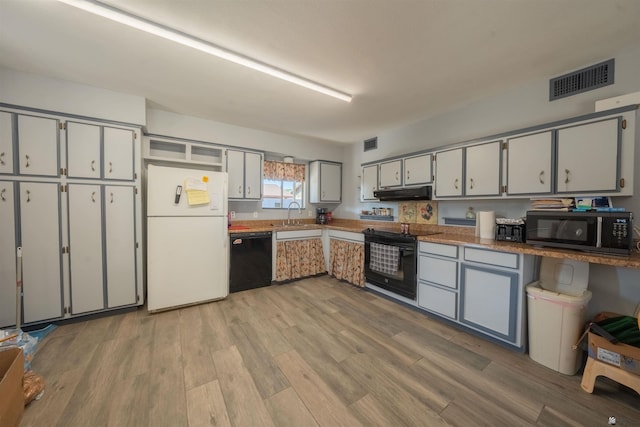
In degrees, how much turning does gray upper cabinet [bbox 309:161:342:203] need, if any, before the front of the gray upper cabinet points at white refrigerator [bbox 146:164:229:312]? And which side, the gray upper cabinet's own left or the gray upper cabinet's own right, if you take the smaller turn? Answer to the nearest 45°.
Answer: approximately 90° to the gray upper cabinet's own right

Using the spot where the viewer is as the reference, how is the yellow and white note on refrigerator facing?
facing the viewer

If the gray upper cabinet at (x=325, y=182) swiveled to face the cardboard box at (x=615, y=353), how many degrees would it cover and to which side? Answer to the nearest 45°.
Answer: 0° — it already faces it

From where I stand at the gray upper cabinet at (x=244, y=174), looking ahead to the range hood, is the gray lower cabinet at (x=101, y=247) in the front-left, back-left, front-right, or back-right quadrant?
back-right

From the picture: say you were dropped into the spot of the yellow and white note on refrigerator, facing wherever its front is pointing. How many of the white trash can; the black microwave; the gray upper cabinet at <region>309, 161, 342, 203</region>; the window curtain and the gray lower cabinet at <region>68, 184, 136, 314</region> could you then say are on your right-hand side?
1

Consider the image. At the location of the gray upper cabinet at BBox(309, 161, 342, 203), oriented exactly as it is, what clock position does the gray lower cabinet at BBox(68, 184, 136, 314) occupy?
The gray lower cabinet is roughly at 3 o'clock from the gray upper cabinet.

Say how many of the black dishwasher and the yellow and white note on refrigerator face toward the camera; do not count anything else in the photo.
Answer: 2

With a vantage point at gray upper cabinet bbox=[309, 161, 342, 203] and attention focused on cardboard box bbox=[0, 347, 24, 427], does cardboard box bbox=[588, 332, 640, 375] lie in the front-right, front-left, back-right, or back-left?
front-left

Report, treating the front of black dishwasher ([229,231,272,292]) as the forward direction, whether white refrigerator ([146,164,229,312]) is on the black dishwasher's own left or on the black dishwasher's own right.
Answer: on the black dishwasher's own right

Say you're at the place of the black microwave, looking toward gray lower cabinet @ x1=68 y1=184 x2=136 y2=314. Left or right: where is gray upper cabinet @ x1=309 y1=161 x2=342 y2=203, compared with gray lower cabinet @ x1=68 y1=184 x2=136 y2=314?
right

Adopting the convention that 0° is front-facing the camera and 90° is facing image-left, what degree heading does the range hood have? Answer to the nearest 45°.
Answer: approximately 45°

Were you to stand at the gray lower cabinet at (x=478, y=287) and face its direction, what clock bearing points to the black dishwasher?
The black dishwasher is roughly at 1 o'clock from the gray lower cabinet.

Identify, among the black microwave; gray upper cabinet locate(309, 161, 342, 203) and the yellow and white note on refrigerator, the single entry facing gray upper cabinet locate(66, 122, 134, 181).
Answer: the black microwave

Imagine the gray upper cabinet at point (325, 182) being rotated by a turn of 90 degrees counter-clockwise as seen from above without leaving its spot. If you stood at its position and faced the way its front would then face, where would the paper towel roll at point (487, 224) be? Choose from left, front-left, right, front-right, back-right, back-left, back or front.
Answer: right

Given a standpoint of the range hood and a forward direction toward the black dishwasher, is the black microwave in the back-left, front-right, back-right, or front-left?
back-left

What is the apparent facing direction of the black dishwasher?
toward the camera
